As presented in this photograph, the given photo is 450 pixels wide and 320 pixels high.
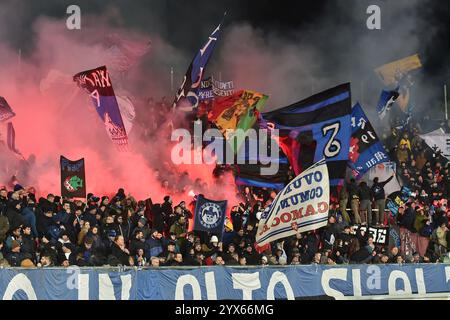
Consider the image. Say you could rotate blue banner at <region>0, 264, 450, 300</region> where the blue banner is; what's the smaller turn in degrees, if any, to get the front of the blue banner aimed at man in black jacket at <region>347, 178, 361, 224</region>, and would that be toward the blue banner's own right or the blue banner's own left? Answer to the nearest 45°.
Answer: approximately 135° to the blue banner's own left

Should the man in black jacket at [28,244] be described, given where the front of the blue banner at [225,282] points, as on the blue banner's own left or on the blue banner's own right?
on the blue banner's own right

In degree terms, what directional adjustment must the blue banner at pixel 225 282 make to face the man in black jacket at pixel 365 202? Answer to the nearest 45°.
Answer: approximately 135° to its left

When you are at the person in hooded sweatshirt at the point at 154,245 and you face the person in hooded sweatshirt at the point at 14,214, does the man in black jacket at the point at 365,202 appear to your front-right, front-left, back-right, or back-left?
back-right

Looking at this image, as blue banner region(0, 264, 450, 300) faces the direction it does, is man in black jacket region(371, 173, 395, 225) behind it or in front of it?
behind

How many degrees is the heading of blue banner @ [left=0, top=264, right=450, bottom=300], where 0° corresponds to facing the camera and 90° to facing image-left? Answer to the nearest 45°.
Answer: approximately 0°

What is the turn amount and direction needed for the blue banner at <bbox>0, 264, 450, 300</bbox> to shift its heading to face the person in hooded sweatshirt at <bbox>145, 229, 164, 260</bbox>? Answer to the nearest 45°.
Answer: approximately 135° to its right

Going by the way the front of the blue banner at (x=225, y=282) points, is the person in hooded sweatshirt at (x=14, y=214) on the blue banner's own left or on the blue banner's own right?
on the blue banner's own right
